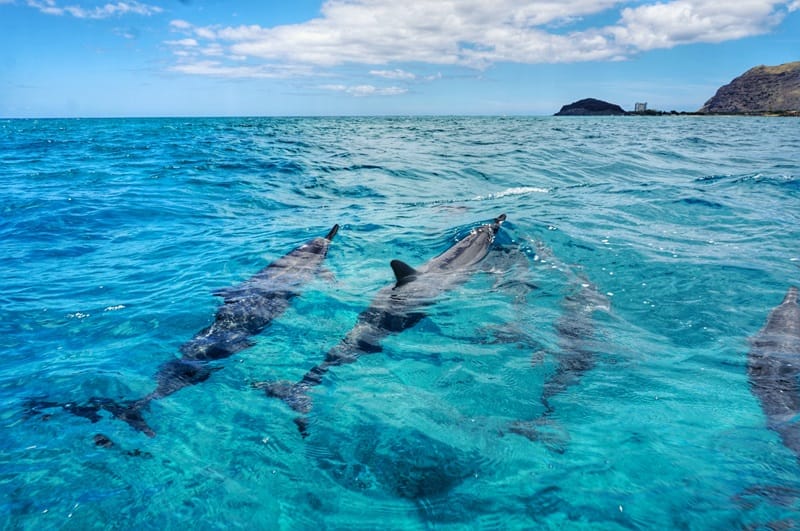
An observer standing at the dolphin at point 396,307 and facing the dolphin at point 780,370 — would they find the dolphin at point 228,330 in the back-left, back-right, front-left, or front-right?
back-right

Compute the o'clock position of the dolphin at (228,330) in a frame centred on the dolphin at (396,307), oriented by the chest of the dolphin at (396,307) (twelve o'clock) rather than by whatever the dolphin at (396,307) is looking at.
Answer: the dolphin at (228,330) is roughly at 7 o'clock from the dolphin at (396,307).

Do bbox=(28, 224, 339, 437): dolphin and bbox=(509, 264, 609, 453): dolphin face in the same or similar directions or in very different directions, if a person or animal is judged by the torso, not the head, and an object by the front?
same or similar directions

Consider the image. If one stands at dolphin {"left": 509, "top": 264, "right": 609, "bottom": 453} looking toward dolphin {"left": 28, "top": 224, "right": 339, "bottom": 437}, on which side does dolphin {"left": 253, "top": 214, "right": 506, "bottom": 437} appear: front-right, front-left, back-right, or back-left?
front-right

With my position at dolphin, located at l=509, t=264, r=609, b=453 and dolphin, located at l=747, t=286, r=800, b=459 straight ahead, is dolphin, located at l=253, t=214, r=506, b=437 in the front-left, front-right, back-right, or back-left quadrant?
back-left

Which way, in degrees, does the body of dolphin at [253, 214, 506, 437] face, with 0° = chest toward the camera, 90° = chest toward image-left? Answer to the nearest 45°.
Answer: approximately 225°

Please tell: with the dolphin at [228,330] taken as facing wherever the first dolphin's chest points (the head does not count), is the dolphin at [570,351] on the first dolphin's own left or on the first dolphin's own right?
on the first dolphin's own right

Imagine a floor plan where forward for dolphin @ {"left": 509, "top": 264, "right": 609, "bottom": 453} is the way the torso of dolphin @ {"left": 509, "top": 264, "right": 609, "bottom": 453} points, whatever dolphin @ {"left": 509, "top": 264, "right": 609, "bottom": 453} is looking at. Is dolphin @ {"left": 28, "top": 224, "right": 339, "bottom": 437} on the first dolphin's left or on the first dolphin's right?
on the first dolphin's left

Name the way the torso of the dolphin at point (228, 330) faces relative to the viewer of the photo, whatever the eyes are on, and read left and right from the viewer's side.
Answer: facing away from the viewer and to the right of the viewer

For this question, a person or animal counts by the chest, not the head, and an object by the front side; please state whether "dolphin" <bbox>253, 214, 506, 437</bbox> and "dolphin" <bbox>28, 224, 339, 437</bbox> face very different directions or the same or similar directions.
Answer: same or similar directions

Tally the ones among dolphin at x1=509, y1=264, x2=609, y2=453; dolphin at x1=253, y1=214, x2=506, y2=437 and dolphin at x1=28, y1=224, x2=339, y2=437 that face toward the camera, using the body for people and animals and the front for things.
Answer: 0

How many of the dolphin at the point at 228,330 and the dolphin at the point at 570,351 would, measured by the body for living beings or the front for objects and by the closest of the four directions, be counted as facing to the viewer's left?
0

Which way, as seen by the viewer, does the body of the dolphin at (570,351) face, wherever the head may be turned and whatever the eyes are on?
away from the camera

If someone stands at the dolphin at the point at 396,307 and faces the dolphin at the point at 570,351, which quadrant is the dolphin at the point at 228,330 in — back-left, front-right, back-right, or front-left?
back-right

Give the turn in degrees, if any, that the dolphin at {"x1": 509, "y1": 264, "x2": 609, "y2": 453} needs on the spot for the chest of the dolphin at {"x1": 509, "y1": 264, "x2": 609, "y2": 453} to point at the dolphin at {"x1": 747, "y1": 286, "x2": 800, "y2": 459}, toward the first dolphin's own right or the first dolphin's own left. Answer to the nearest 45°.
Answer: approximately 90° to the first dolphin's own right

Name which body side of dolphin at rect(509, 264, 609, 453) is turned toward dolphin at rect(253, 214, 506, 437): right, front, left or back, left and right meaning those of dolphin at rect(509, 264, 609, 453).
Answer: left
